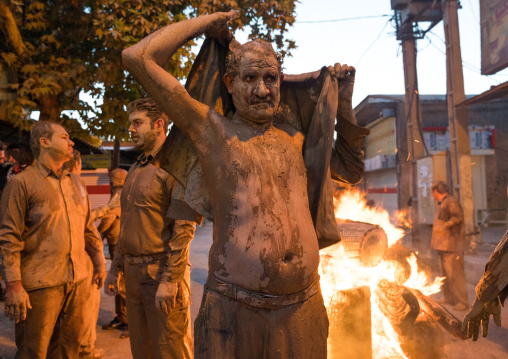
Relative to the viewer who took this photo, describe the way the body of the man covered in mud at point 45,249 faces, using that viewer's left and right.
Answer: facing the viewer and to the right of the viewer

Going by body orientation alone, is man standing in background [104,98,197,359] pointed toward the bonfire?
no

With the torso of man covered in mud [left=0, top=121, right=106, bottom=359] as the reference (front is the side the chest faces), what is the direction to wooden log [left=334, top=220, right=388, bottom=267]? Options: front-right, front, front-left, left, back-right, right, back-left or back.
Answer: front-left

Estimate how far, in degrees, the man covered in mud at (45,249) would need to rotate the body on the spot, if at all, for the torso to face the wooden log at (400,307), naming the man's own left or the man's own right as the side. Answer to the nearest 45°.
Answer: approximately 45° to the man's own left

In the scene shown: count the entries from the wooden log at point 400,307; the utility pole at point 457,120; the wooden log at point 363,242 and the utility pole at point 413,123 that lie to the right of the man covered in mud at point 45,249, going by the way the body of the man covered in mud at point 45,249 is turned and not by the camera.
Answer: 0

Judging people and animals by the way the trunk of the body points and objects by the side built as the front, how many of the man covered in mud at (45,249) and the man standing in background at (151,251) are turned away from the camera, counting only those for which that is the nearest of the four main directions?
0

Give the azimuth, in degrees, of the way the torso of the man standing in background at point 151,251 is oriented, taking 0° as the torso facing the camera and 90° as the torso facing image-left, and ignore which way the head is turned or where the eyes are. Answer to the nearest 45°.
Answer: approximately 45°

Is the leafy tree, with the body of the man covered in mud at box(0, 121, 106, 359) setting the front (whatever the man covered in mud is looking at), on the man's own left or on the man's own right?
on the man's own left

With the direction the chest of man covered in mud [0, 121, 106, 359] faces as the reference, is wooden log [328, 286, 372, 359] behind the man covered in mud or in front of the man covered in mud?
in front

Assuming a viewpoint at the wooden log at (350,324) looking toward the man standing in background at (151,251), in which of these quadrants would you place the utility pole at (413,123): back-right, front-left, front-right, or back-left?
back-right

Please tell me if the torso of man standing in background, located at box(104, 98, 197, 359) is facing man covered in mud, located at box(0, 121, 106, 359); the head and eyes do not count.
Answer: no

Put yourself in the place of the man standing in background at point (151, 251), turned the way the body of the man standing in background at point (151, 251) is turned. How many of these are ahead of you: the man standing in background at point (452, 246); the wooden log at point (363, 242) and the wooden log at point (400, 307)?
0

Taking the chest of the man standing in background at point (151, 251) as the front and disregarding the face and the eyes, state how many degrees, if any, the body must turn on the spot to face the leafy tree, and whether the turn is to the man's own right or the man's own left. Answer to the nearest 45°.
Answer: approximately 135° to the man's own right
